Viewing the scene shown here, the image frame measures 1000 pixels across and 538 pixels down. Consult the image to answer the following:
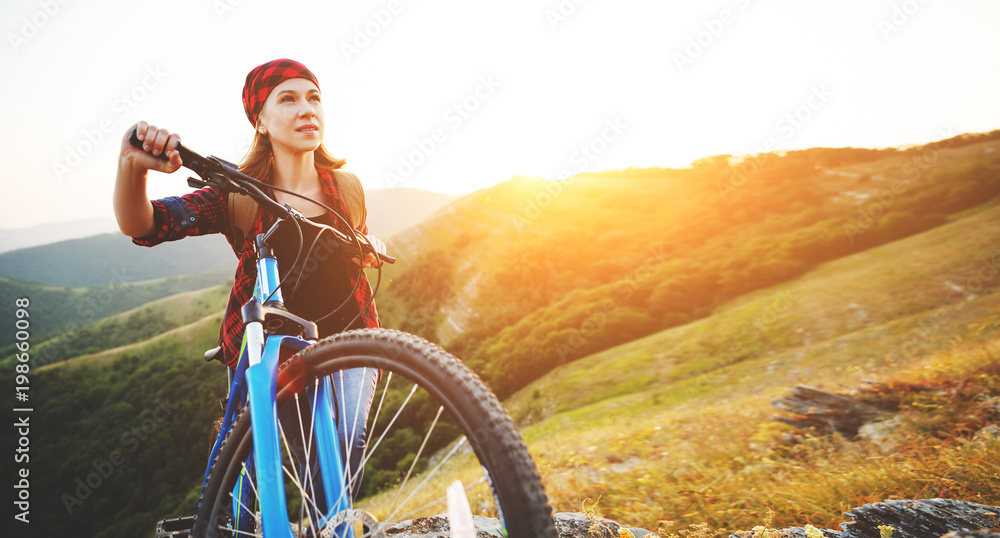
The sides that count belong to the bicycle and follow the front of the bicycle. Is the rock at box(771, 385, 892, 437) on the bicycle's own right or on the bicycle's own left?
on the bicycle's own left

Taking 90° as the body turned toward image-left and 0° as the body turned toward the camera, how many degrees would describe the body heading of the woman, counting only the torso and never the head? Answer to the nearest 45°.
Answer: approximately 315°

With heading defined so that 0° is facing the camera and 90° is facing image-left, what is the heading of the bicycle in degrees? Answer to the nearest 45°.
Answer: approximately 315°
